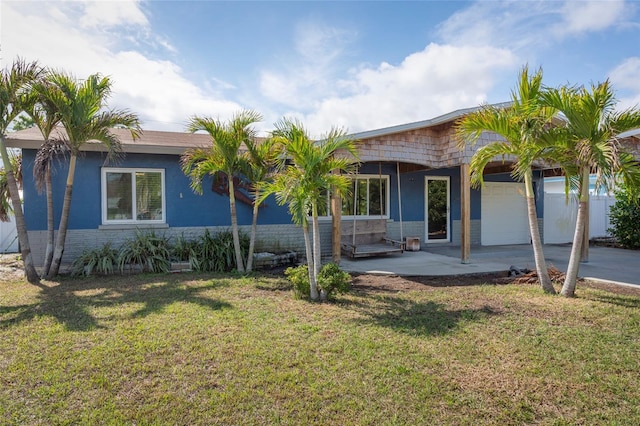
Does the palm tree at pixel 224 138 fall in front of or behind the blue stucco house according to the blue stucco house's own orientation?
in front

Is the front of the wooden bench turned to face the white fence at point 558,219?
no

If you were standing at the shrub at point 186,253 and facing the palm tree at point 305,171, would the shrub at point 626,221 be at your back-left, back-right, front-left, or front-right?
front-left

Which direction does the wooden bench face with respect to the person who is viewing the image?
facing the viewer and to the right of the viewer

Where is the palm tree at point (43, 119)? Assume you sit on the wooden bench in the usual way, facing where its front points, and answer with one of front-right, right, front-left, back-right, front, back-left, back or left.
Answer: right

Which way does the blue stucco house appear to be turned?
toward the camera

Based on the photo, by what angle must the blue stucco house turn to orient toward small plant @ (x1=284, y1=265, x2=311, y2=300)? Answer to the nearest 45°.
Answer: approximately 45° to its left

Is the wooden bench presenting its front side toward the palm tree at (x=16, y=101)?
no

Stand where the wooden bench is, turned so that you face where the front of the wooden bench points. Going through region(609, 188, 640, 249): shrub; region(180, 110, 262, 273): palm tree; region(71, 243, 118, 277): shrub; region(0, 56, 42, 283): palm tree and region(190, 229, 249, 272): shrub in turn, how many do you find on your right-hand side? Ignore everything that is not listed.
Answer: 4

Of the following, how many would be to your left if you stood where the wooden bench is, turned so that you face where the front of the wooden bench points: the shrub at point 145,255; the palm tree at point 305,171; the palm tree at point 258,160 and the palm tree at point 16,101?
0

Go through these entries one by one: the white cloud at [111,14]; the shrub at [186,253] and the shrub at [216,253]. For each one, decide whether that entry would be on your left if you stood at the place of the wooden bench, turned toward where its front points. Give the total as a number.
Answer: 0
